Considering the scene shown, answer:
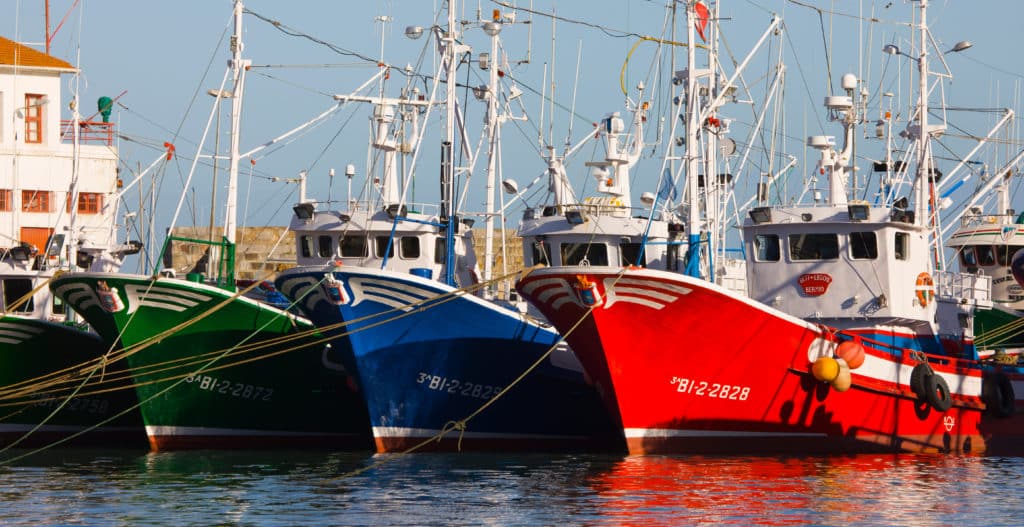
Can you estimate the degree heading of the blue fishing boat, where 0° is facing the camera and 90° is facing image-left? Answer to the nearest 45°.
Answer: approximately 45°

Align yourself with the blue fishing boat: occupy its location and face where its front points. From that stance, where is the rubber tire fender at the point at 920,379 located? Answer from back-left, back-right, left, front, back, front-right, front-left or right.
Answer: back-left

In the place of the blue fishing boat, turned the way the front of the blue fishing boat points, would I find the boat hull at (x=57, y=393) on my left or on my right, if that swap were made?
on my right

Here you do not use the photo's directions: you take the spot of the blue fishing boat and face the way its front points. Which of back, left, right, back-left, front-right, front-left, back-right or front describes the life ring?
back-left

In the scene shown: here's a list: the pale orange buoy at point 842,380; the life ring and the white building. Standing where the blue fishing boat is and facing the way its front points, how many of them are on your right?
1

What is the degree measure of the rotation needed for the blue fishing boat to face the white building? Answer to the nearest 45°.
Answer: approximately 90° to its right

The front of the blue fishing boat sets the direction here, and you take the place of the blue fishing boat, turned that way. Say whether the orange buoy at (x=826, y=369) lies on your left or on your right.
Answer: on your left

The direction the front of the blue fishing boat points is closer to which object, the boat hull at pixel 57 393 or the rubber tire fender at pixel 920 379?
the boat hull

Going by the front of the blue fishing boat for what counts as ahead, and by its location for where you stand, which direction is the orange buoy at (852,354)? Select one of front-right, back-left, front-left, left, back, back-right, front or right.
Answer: back-left

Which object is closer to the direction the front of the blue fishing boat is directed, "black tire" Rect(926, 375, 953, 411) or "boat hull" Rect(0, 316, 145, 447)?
the boat hull
